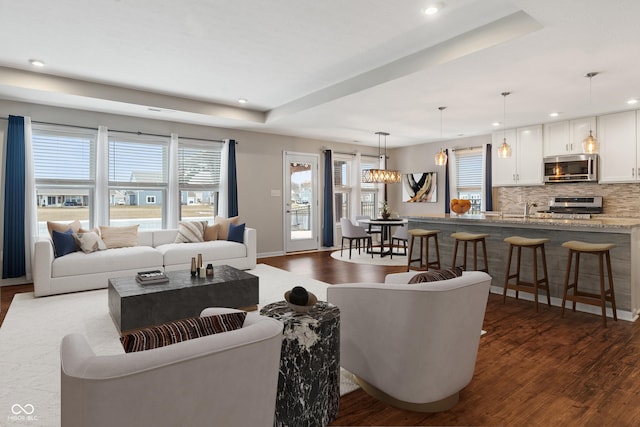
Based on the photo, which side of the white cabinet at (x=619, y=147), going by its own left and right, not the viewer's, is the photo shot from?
front

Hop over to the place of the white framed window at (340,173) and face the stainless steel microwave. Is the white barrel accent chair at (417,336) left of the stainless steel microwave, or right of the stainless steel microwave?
right

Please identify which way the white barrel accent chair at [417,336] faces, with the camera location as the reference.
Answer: facing away from the viewer and to the left of the viewer

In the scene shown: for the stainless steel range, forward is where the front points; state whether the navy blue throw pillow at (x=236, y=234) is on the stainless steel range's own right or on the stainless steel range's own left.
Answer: on the stainless steel range's own right

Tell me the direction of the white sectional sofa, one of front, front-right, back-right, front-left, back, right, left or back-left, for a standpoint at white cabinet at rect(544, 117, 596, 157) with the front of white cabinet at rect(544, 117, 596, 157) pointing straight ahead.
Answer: front-right

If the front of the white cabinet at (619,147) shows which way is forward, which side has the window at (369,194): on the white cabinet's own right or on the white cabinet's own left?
on the white cabinet's own right

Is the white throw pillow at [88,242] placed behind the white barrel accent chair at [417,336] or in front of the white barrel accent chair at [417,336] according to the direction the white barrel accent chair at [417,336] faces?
in front

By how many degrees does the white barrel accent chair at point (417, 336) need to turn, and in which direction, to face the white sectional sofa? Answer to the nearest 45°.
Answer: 0° — it already faces it

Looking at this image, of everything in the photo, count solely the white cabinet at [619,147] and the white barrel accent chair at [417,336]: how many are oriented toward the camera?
1

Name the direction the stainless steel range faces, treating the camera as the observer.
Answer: facing the viewer

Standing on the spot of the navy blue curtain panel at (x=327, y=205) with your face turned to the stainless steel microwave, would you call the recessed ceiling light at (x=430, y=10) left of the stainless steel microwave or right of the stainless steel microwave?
right
